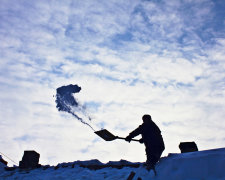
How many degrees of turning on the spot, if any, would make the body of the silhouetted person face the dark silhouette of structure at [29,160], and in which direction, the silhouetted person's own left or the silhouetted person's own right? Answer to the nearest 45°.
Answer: approximately 45° to the silhouetted person's own right

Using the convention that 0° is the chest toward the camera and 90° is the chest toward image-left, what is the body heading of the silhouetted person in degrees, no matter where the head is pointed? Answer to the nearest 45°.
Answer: approximately 90°
